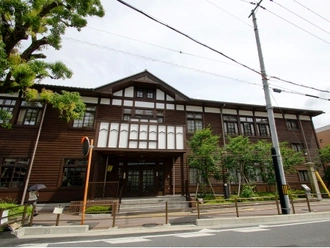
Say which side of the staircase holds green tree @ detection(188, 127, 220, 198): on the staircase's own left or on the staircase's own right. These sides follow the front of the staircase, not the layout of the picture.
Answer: on the staircase's own left

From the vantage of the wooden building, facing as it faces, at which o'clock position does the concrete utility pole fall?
The concrete utility pole is roughly at 10 o'clock from the wooden building.

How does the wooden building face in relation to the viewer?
toward the camera

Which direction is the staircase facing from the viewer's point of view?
toward the camera

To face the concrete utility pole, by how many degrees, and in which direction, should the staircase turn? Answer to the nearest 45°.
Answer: approximately 45° to its left

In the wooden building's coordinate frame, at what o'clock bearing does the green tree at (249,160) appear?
The green tree is roughly at 9 o'clock from the wooden building.

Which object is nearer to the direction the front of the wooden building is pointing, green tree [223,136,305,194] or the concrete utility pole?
the concrete utility pole

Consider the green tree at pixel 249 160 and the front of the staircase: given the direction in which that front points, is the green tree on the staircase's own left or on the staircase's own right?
on the staircase's own left
